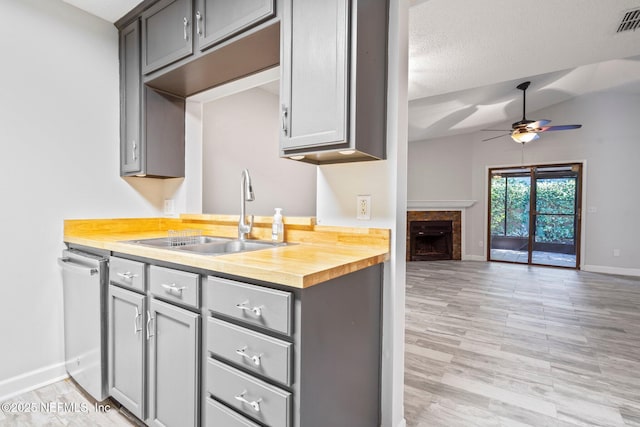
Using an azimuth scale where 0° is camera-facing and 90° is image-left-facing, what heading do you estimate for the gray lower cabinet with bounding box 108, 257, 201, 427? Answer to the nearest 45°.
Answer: approximately 45°

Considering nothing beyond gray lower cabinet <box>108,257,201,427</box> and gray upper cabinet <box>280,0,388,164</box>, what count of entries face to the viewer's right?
0

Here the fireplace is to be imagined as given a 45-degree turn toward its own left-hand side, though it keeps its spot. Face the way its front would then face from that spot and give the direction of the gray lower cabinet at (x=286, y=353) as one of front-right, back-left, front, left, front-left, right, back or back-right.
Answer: front-right

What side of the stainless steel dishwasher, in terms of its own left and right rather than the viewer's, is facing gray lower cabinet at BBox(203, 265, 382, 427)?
left

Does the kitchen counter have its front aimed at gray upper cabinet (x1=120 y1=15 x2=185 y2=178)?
no

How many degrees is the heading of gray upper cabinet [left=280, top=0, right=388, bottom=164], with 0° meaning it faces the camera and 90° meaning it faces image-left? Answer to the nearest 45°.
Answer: approximately 45°

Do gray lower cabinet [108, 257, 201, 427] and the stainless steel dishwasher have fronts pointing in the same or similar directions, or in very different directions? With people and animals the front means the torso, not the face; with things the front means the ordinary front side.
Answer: same or similar directions

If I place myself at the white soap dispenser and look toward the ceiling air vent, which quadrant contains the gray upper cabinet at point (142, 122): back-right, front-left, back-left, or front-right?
back-left

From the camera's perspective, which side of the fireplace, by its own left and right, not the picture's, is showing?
front

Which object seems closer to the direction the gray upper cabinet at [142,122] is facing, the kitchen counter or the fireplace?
the kitchen counter

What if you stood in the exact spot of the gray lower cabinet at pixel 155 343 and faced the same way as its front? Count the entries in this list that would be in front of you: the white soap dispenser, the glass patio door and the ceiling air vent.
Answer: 0

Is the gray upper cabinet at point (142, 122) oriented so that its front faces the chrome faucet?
no

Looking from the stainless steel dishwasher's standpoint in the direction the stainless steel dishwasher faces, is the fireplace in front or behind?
behind

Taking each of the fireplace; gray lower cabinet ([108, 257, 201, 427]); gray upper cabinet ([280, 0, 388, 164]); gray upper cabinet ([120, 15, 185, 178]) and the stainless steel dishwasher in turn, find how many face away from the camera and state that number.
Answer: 0

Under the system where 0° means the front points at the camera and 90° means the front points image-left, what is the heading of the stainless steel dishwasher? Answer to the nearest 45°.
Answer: approximately 45°

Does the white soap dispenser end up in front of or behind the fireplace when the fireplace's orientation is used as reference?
in front

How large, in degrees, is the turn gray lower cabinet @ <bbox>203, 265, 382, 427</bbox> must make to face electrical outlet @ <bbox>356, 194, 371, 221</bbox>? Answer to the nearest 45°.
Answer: approximately 180°
